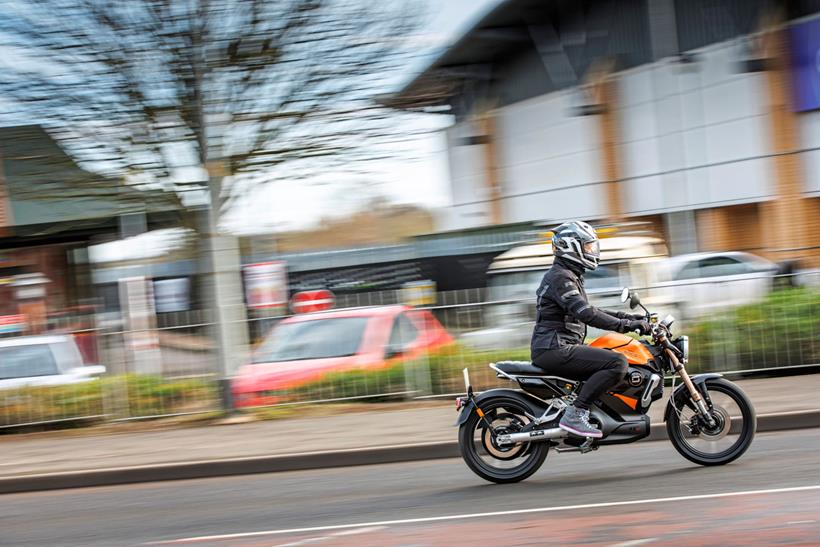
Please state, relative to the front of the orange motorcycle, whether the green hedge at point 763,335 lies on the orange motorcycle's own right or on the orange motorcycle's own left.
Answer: on the orange motorcycle's own left

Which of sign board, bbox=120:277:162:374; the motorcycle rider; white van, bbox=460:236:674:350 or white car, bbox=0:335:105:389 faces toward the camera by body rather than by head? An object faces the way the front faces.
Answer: the sign board

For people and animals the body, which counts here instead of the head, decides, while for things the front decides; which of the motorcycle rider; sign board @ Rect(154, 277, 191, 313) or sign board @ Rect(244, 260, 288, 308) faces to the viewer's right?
the motorcycle rider

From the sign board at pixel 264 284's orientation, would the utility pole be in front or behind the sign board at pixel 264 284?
in front

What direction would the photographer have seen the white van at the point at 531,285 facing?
facing to the left of the viewer

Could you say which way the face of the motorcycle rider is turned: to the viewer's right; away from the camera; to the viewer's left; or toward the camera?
to the viewer's right

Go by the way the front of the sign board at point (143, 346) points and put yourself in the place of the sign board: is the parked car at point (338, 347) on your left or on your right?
on your left

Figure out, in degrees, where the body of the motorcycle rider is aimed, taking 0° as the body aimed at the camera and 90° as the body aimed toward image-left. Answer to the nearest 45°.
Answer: approximately 270°

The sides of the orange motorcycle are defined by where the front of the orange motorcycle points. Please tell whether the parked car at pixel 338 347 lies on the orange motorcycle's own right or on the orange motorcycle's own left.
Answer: on the orange motorcycle's own left
